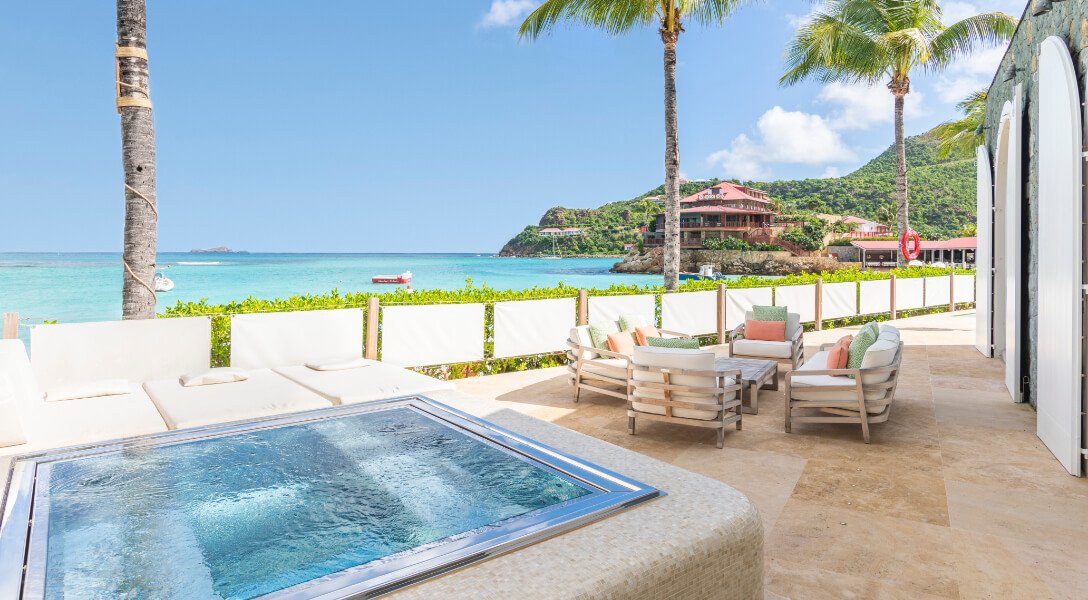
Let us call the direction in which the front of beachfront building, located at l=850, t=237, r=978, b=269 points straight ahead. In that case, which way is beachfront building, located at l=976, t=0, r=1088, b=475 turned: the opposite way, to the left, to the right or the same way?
to the right

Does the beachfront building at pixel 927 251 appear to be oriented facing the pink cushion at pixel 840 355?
yes

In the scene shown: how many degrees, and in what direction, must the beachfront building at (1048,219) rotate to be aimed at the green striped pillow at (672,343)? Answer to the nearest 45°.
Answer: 0° — it already faces it

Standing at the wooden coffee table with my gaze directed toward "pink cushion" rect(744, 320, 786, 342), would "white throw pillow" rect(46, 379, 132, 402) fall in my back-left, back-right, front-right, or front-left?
back-left

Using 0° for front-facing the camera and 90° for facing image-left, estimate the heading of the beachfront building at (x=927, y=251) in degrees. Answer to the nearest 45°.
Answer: approximately 0°

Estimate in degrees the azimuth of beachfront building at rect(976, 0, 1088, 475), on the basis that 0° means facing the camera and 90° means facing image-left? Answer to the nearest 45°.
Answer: approximately 90°

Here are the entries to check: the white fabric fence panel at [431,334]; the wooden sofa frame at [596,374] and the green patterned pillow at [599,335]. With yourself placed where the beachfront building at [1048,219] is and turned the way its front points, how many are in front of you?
3

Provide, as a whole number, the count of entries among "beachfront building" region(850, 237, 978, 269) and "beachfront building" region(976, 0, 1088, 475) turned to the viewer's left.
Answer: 1
